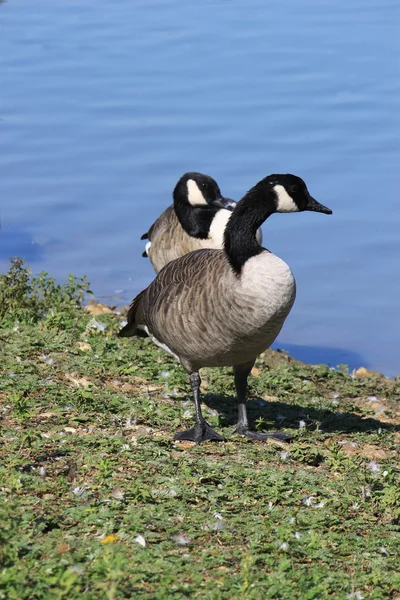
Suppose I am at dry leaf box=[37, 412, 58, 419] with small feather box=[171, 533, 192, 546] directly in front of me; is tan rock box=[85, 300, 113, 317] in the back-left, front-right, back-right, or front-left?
back-left

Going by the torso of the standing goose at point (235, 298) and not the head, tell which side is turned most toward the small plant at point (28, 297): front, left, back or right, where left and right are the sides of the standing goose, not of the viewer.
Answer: back

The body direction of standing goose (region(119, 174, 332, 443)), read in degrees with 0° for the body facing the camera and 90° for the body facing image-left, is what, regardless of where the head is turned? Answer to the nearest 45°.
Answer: approximately 315°

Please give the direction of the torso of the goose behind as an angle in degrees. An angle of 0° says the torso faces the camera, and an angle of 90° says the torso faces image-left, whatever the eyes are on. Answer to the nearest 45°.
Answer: approximately 315°

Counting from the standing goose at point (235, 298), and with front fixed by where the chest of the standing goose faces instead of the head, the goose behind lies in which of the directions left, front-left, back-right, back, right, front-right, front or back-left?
back-left
